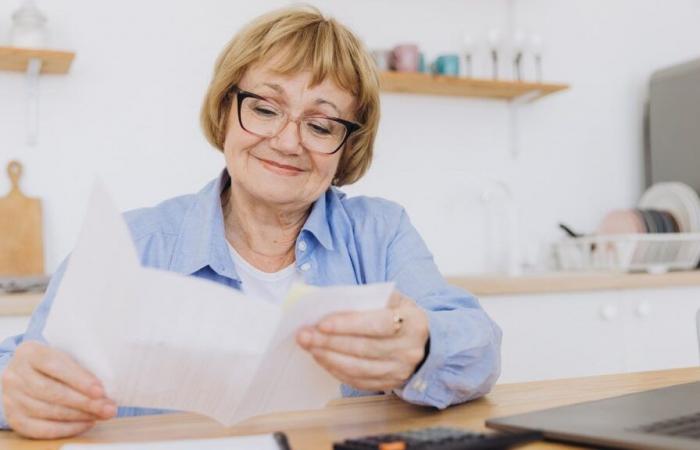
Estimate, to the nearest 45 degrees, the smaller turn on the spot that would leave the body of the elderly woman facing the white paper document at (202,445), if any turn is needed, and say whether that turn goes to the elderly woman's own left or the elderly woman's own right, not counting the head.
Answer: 0° — they already face it

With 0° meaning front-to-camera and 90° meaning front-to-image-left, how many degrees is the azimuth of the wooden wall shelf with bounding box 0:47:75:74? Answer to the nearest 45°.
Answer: approximately 0°

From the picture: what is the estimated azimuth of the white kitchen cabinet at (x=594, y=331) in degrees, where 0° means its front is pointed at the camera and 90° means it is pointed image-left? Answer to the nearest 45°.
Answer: approximately 0°

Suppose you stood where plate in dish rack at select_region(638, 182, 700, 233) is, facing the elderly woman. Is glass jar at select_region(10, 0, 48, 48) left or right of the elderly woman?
right

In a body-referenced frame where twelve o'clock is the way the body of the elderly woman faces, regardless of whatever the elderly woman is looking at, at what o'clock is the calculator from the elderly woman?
The calculator is roughly at 12 o'clock from the elderly woman.

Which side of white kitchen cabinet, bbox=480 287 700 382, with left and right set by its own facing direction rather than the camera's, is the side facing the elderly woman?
front
